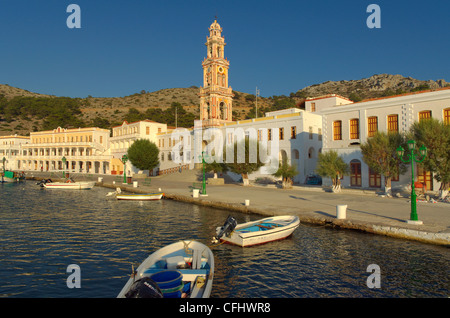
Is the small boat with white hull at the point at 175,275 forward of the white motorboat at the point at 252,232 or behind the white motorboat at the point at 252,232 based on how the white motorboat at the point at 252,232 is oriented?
behind

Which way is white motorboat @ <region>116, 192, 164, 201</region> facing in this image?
to the viewer's right

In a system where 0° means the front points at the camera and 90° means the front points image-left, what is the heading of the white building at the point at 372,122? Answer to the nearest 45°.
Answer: approximately 45°

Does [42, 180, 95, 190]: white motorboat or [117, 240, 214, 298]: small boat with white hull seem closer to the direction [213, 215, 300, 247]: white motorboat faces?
the white motorboat

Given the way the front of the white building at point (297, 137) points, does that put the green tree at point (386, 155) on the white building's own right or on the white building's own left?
on the white building's own left

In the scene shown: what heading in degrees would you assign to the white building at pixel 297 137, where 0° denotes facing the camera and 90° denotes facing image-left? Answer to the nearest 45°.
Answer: approximately 45°

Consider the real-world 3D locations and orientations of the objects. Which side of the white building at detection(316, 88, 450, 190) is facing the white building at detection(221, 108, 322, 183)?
right

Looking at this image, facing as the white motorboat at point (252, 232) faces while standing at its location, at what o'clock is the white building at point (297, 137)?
The white building is roughly at 11 o'clock from the white motorboat.

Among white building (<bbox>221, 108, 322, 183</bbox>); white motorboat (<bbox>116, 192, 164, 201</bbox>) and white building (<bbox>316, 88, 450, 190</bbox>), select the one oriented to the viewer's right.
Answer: the white motorboat

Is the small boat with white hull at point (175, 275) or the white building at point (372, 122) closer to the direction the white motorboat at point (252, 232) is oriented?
the white building

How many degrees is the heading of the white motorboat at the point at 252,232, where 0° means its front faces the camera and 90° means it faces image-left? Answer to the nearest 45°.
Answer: approximately 225°
